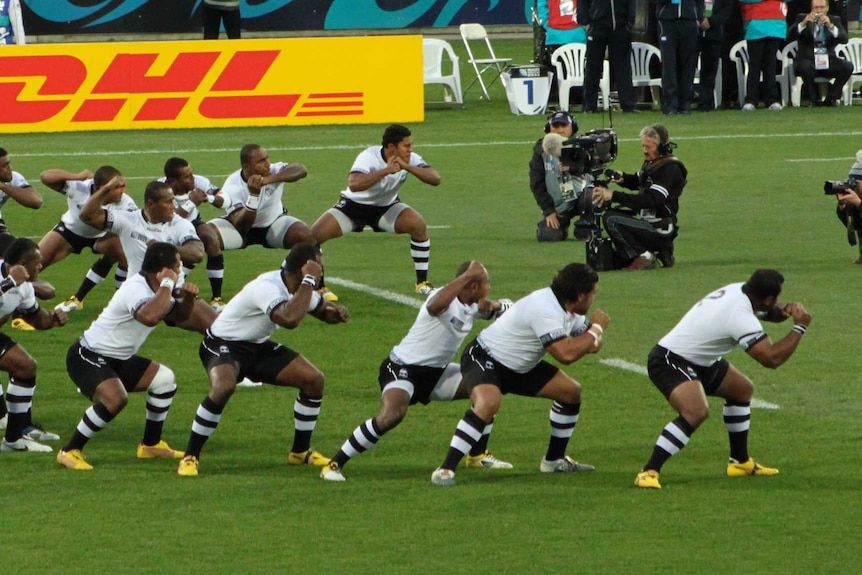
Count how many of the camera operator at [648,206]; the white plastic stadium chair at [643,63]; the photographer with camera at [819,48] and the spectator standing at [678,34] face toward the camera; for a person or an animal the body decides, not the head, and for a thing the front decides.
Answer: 3

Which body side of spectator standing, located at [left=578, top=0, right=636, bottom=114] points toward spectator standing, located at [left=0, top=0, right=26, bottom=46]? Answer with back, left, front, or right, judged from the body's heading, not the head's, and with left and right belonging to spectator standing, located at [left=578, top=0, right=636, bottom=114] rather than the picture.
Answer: right

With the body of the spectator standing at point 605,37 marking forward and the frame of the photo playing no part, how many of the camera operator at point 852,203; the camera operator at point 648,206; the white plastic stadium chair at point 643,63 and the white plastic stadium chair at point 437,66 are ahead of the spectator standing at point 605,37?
2

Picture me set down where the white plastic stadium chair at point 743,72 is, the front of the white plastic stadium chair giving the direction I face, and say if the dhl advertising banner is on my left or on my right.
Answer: on my right

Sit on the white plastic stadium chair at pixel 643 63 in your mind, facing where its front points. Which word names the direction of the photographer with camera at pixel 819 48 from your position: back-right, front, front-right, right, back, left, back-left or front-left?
left

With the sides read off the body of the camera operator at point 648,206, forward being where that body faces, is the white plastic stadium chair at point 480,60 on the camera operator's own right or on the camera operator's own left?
on the camera operator's own right

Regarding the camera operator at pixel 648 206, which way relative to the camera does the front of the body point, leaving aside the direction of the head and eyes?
to the viewer's left

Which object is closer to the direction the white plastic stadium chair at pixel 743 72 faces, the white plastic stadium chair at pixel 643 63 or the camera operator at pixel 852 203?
the camera operator
